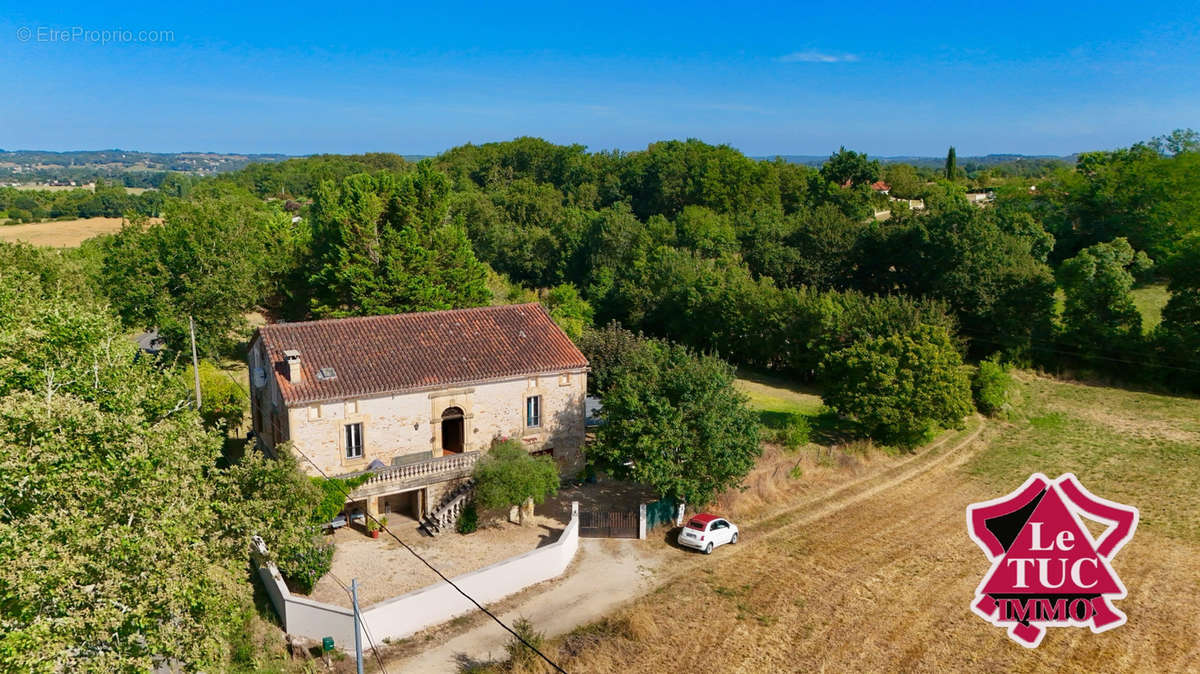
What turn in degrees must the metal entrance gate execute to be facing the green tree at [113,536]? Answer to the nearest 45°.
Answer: approximately 45° to its right

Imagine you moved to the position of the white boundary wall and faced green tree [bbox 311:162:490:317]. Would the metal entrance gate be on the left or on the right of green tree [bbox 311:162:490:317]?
right

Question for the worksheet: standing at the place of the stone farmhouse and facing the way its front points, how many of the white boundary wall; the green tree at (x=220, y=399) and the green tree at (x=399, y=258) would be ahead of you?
1

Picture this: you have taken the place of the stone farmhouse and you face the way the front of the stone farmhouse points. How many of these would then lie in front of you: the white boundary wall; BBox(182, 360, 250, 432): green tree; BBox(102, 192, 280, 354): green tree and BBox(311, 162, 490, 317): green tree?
1

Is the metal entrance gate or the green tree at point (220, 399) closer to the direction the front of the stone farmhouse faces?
the metal entrance gate

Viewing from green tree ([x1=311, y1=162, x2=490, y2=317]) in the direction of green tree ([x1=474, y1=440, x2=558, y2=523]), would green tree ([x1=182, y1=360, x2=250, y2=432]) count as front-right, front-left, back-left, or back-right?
front-right

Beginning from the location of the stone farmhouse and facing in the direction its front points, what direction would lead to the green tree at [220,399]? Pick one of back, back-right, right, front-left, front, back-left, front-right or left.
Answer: back-right

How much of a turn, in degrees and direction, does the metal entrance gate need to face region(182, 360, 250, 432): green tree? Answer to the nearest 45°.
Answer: approximately 135° to its right

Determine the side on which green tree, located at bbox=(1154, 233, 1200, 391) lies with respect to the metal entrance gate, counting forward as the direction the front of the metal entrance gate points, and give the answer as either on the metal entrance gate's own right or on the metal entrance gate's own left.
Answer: on the metal entrance gate's own left

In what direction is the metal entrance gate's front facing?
toward the camera

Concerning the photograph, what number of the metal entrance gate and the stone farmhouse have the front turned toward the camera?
2

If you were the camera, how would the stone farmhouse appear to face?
facing the viewer

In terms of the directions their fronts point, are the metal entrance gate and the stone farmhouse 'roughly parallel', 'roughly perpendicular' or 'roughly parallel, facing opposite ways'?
roughly parallel

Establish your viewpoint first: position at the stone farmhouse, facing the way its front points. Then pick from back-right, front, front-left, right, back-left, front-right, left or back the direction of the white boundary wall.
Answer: front
